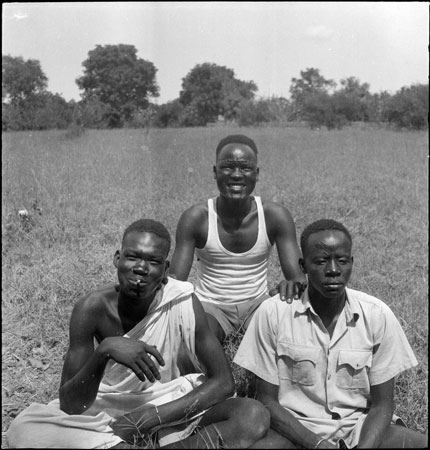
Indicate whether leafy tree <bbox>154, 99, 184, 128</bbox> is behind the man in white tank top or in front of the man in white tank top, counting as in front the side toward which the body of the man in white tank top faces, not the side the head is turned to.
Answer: behind

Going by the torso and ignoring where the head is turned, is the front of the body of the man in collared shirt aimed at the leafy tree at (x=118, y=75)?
no

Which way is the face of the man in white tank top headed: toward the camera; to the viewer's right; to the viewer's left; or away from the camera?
toward the camera

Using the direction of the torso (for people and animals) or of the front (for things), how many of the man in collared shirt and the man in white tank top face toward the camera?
2

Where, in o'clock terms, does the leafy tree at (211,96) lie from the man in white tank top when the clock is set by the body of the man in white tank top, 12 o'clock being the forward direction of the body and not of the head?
The leafy tree is roughly at 6 o'clock from the man in white tank top.

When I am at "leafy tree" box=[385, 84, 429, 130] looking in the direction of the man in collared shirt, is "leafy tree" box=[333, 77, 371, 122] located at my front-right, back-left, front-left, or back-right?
back-right

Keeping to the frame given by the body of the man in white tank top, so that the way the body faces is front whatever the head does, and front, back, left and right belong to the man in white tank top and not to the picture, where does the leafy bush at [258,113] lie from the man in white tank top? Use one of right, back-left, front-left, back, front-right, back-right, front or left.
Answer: back

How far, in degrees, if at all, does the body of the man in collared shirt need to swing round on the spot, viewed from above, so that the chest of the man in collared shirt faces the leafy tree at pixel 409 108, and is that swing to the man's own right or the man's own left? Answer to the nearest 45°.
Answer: approximately 180°

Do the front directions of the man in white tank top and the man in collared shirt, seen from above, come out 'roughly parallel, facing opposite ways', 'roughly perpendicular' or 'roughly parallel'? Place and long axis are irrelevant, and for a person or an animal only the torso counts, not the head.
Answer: roughly parallel

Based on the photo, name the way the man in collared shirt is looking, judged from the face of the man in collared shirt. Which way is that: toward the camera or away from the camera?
toward the camera

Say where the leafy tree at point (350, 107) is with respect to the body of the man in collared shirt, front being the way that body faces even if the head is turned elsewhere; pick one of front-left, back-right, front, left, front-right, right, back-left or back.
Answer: back

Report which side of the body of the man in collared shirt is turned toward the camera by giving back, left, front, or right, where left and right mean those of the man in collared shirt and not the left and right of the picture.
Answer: front

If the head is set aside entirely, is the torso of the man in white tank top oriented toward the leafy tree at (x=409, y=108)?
no

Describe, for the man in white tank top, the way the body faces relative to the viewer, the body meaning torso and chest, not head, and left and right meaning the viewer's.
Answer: facing the viewer
